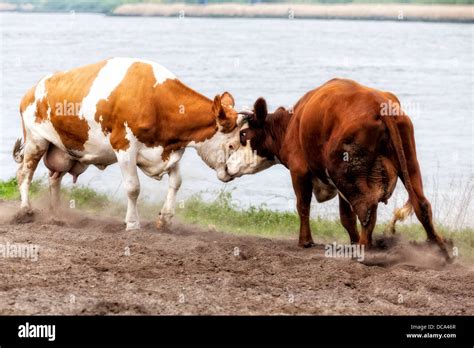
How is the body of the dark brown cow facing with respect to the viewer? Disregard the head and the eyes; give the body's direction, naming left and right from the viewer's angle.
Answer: facing away from the viewer and to the left of the viewer

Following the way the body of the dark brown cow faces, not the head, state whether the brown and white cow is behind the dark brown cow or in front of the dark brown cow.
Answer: in front
